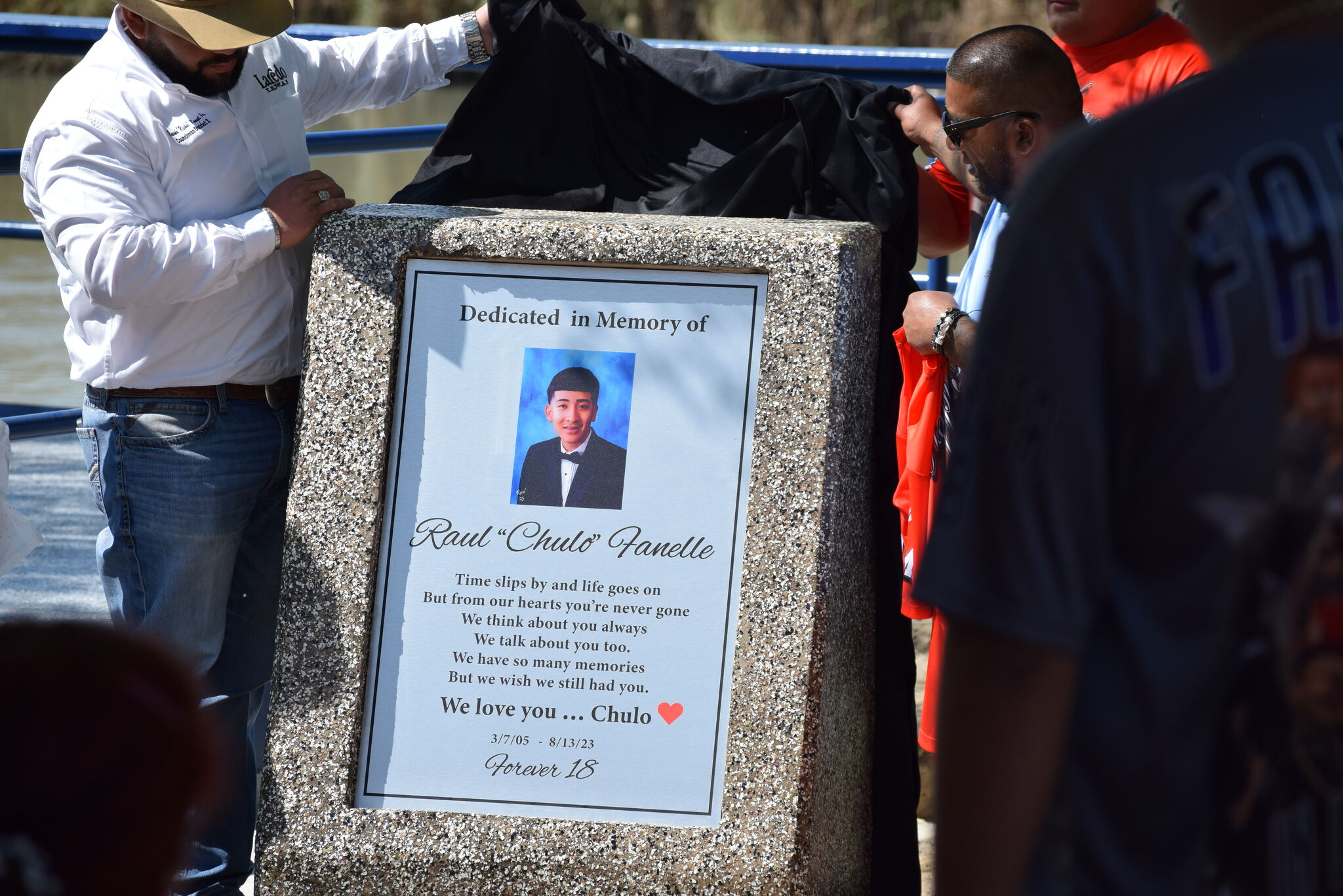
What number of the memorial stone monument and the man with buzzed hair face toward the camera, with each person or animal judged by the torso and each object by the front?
1

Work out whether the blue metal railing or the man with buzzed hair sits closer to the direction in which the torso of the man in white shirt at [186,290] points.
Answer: the man with buzzed hair

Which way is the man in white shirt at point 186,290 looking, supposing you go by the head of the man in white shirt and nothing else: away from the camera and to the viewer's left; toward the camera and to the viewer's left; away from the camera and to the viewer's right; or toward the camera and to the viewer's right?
toward the camera and to the viewer's right

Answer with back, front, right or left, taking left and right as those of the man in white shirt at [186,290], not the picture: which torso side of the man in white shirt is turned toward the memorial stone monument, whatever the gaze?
front

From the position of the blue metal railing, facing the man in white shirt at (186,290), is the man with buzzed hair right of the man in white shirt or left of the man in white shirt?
left

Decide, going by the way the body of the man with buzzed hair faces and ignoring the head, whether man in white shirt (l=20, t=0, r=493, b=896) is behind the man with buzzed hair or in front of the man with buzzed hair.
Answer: in front

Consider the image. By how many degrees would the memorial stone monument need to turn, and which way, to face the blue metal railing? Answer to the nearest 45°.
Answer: approximately 135° to its right

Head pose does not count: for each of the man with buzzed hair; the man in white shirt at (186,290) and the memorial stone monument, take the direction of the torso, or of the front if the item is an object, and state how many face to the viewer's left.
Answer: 1

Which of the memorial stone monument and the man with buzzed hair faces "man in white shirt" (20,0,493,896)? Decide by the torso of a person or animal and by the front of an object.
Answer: the man with buzzed hair

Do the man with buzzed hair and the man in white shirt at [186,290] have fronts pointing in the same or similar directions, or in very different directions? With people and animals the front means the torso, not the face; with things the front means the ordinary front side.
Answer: very different directions

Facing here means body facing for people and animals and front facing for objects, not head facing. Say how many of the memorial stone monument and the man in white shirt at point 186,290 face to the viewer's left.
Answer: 0

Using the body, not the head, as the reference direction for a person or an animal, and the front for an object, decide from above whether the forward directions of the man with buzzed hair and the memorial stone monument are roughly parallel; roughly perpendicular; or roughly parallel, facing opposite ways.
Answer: roughly perpendicular

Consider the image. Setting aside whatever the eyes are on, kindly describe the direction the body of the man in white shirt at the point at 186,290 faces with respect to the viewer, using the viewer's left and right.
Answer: facing the viewer and to the right of the viewer

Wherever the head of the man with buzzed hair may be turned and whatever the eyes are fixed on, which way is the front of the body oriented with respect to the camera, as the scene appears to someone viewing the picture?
to the viewer's left

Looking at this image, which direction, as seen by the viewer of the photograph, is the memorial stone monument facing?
facing the viewer
